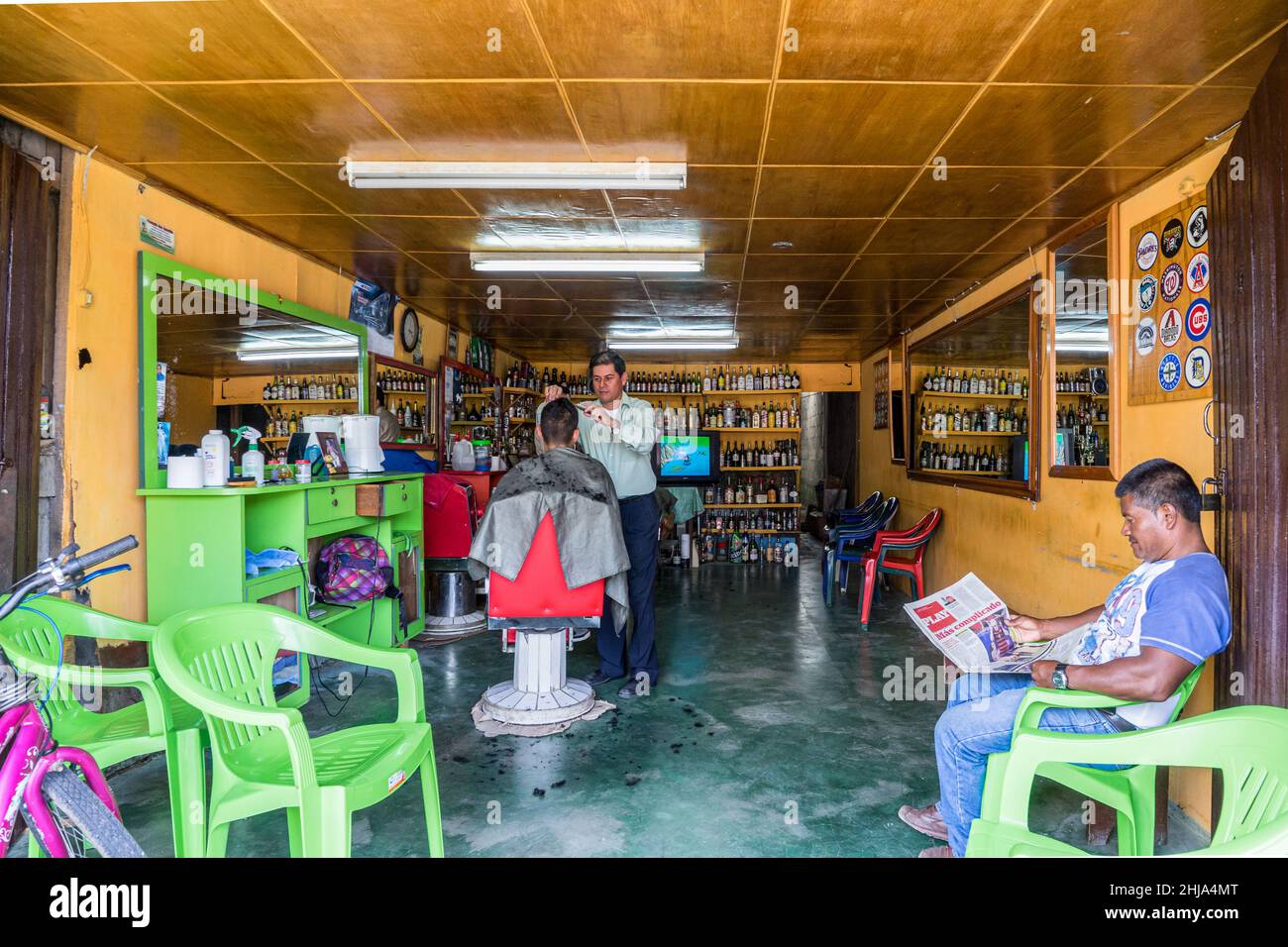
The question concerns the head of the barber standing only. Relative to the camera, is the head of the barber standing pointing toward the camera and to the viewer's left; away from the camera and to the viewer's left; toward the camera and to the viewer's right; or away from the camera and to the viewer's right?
toward the camera and to the viewer's left

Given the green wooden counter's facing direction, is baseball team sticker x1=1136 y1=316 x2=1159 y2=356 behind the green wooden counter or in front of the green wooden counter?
in front

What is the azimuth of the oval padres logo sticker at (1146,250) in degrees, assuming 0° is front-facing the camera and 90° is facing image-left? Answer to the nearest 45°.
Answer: approximately 45°

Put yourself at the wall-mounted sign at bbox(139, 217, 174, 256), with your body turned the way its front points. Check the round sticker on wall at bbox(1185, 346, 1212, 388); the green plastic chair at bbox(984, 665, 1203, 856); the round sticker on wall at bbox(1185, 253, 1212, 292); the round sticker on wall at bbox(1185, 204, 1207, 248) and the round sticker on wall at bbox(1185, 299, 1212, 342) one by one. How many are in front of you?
5

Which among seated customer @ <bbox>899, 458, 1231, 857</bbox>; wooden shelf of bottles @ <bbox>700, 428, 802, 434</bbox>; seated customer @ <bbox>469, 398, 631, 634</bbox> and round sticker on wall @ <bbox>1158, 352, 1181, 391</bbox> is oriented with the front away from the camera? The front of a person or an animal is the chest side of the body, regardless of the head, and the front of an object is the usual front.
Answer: seated customer @ <bbox>469, 398, 631, 634</bbox>

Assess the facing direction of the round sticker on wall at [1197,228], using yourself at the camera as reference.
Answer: facing the viewer and to the left of the viewer

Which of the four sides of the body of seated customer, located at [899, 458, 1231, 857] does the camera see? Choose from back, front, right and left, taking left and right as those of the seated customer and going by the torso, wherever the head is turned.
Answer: left

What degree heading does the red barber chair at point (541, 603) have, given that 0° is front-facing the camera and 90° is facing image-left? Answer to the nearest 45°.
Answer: approximately 180°

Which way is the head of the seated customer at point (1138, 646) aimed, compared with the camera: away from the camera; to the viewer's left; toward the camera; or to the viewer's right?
to the viewer's left

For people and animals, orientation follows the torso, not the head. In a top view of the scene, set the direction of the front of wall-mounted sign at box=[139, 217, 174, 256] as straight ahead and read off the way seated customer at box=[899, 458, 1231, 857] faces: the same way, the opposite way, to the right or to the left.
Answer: the opposite way

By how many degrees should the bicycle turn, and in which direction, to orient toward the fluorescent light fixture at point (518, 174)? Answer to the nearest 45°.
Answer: approximately 90° to its left

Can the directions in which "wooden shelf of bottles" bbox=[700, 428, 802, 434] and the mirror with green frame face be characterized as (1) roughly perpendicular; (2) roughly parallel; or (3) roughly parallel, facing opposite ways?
roughly perpendicular

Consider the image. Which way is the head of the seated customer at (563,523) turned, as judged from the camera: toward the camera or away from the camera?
away from the camera

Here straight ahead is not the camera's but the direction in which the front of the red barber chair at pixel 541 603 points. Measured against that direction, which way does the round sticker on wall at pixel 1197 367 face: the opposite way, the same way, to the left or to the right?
to the left

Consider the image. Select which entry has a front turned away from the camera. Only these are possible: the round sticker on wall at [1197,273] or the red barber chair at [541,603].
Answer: the red barber chair

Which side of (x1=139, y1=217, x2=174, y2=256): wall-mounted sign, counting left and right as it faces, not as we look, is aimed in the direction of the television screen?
left

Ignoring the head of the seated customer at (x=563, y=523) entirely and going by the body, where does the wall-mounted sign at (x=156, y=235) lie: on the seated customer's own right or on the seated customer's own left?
on the seated customer's own left
